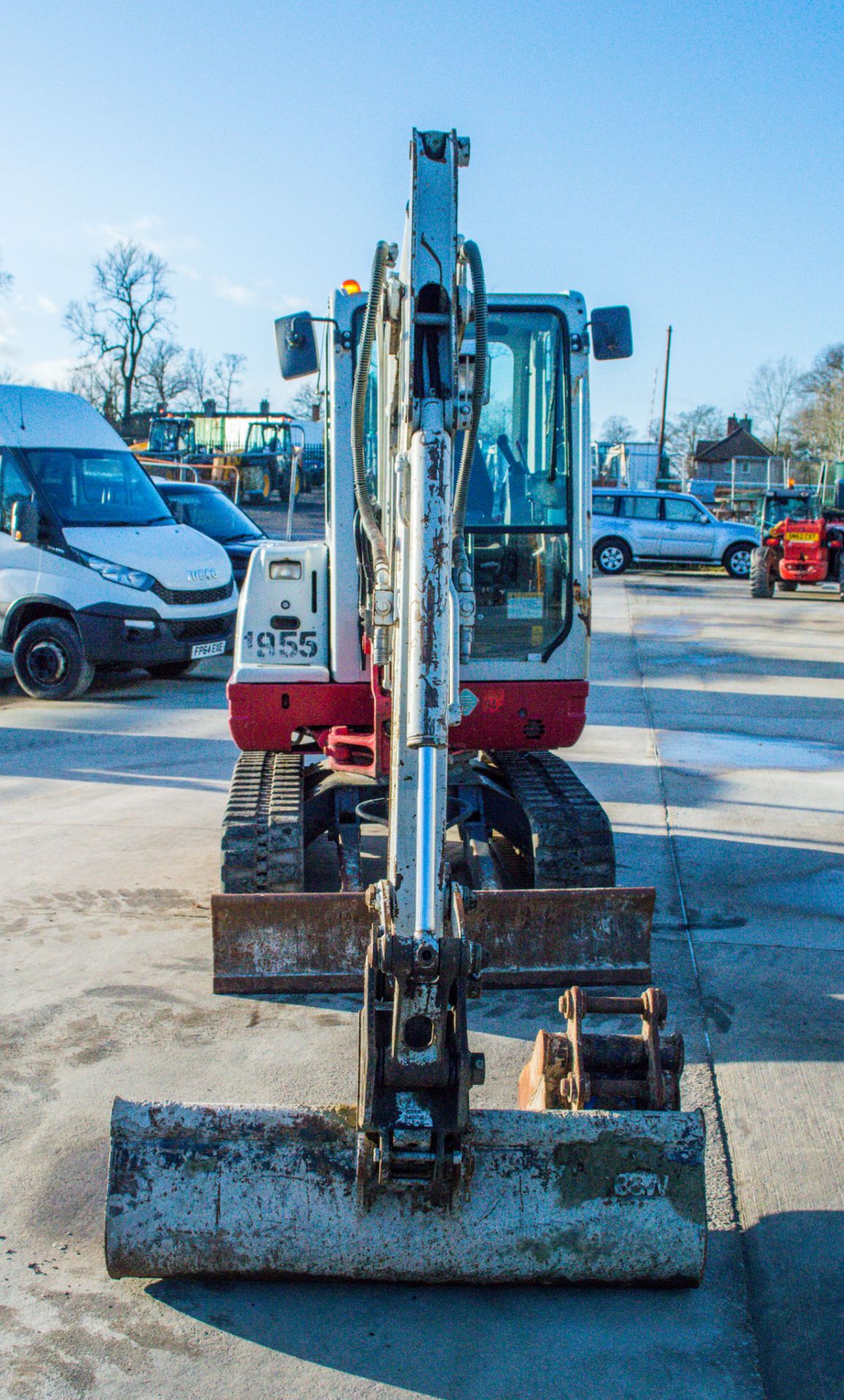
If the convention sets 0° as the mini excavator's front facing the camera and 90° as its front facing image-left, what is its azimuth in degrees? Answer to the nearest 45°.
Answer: approximately 0°

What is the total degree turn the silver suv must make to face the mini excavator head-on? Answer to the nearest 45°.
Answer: approximately 90° to its right

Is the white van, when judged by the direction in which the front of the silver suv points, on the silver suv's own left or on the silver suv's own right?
on the silver suv's own right

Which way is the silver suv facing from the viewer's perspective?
to the viewer's right

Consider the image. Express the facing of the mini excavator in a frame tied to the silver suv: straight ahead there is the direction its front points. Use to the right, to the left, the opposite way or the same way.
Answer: to the right

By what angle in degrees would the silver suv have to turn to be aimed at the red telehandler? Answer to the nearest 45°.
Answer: approximately 45° to its right

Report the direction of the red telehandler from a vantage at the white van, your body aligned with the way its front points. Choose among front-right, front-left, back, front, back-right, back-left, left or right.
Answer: left

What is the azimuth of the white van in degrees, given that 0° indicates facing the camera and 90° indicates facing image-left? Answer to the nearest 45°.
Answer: approximately 315°
